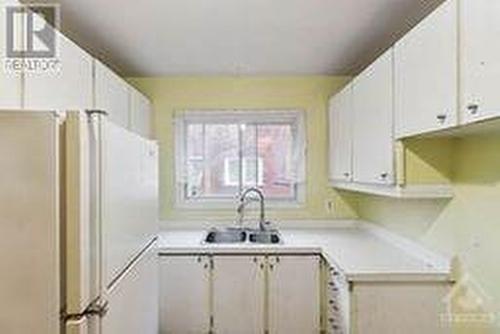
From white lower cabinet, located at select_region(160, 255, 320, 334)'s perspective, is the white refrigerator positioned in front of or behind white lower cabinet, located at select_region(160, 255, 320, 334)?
in front

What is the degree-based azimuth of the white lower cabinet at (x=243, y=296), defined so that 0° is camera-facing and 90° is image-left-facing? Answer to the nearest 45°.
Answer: approximately 0°
